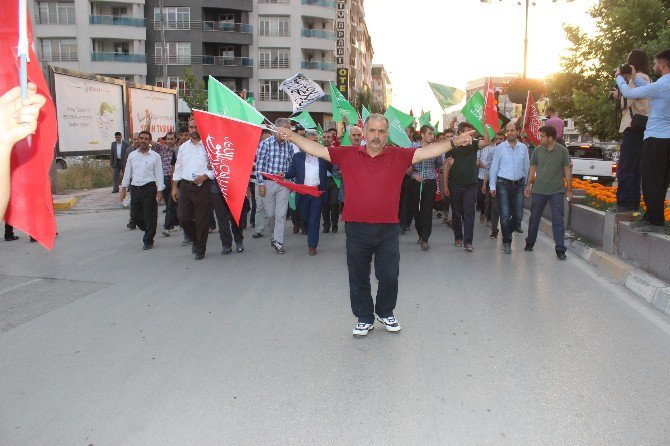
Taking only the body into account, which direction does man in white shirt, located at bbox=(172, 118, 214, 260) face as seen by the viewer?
toward the camera

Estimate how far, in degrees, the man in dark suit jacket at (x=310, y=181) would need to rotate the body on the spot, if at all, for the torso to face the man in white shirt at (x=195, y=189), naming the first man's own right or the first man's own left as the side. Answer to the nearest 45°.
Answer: approximately 45° to the first man's own right

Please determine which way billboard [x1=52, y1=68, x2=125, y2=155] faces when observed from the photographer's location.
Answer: facing the viewer and to the right of the viewer

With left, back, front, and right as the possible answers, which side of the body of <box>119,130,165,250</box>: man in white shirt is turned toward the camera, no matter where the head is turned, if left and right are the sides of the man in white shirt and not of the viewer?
front

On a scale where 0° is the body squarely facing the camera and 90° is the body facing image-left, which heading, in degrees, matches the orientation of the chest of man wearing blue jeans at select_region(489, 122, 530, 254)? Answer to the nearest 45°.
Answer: approximately 0°

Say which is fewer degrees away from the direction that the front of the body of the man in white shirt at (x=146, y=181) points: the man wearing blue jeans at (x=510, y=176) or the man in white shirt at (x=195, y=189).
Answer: the man in white shirt

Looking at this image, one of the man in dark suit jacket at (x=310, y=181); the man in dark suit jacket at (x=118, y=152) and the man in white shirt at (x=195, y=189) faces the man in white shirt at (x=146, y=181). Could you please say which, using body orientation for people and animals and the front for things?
the man in dark suit jacket at (x=118, y=152)

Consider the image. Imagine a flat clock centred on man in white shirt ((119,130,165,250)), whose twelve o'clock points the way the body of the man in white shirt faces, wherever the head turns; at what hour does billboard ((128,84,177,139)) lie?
The billboard is roughly at 6 o'clock from the man in white shirt.

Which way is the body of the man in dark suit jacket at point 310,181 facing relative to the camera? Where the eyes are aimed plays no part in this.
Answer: toward the camera

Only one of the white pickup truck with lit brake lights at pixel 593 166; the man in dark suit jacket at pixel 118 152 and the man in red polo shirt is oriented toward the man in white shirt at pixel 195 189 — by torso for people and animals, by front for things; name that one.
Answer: the man in dark suit jacket

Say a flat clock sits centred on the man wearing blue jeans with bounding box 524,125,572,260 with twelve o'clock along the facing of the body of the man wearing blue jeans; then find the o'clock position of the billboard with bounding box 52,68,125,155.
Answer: The billboard is roughly at 4 o'clock from the man wearing blue jeans.
